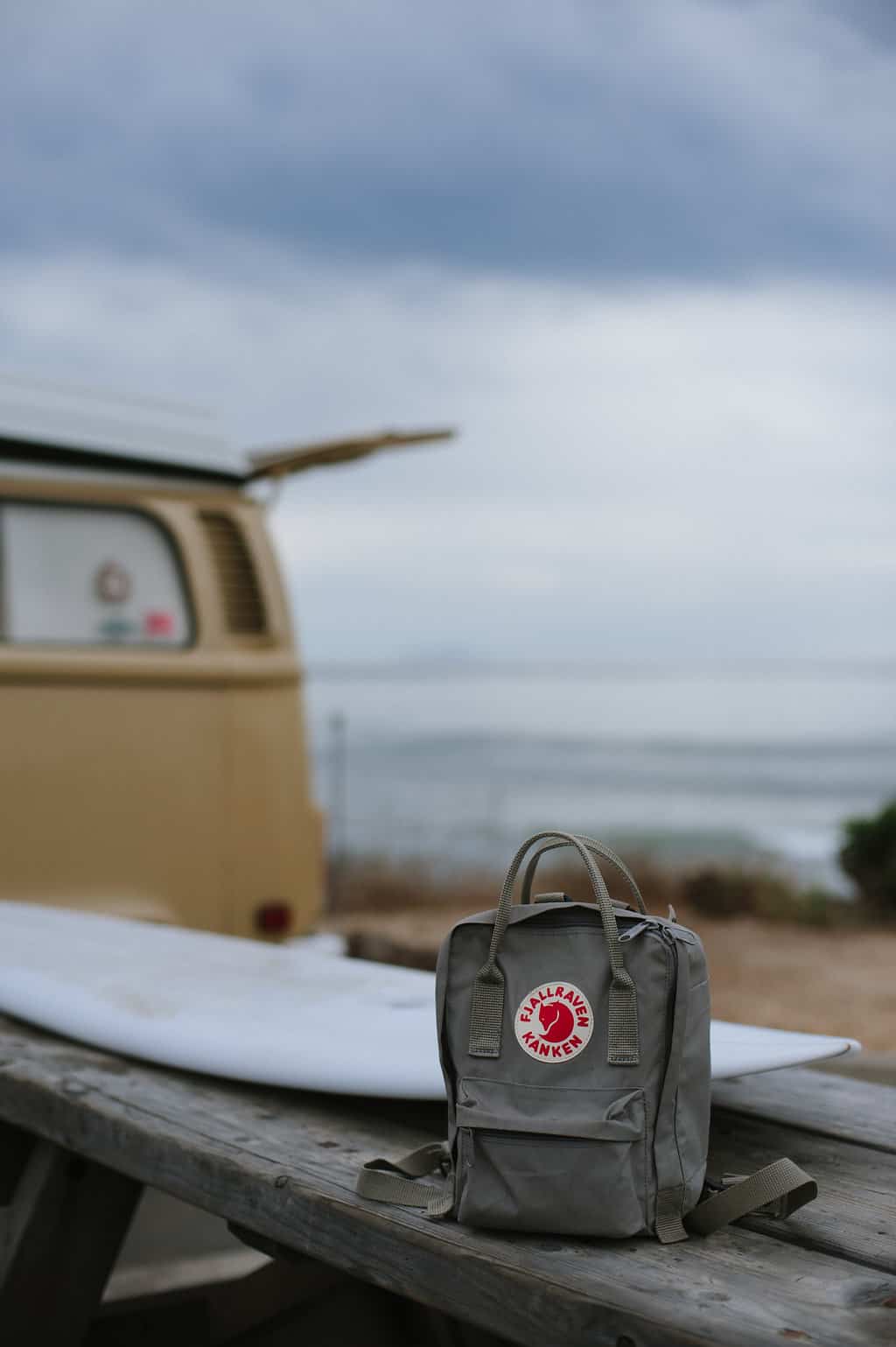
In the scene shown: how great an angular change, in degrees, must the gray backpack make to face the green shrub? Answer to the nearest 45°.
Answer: approximately 180°

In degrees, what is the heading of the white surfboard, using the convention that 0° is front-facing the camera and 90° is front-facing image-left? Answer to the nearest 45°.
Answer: approximately 270°

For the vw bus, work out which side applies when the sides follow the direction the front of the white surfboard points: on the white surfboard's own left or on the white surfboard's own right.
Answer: on the white surfboard's own left

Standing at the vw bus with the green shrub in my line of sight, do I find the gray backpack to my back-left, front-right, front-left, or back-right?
back-right

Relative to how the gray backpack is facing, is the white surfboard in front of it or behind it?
behind

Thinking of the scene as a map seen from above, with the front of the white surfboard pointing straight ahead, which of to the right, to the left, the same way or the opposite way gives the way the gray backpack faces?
to the right

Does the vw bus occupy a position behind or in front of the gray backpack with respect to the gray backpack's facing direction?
behind

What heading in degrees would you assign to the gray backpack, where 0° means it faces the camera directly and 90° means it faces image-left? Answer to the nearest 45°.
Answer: approximately 0°

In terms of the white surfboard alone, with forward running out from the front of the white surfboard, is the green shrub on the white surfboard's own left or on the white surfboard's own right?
on the white surfboard's own left

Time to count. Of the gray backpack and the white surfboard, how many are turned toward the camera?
1
